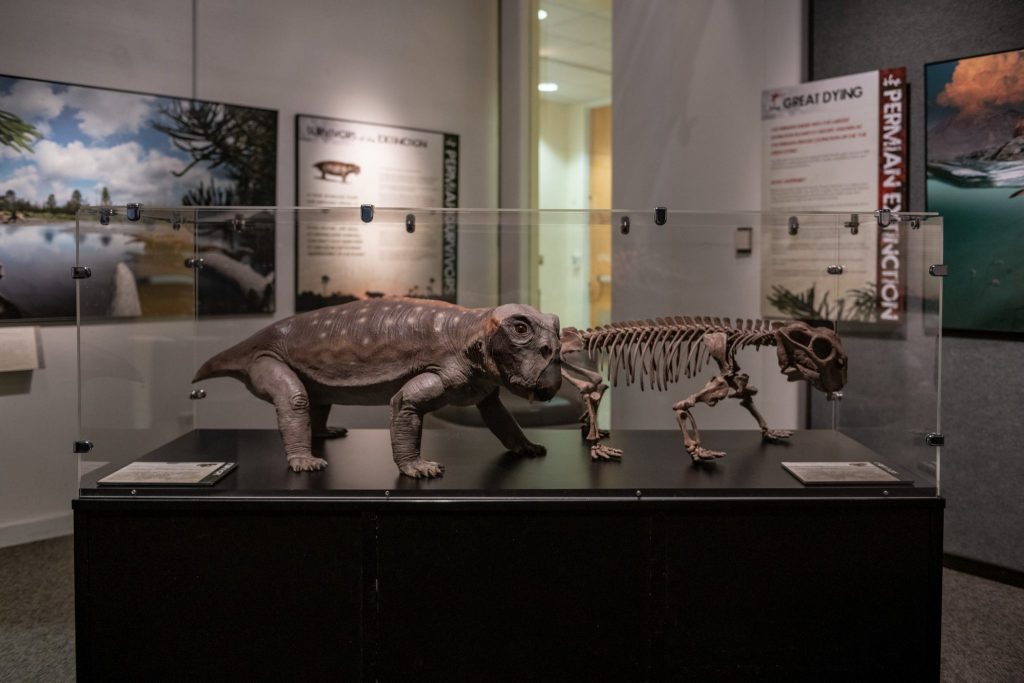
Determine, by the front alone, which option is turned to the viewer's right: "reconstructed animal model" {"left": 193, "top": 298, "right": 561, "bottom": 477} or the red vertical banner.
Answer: the reconstructed animal model

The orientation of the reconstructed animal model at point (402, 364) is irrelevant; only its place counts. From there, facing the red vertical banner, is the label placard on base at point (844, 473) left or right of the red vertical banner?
right

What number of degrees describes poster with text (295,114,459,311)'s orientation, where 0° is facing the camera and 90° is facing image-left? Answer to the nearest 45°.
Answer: approximately 315°

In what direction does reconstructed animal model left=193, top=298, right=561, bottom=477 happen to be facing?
to the viewer's right

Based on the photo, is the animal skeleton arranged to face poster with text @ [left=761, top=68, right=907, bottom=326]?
no

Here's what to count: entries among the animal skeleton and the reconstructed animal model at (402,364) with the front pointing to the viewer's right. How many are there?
2

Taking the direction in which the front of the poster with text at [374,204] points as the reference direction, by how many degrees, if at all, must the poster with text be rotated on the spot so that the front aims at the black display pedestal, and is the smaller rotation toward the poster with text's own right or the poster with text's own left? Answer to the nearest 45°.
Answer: approximately 45° to the poster with text's own right

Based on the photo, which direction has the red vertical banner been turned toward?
toward the camera

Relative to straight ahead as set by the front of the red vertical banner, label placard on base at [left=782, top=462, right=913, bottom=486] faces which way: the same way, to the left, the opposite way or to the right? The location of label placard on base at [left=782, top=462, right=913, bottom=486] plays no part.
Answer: the same way

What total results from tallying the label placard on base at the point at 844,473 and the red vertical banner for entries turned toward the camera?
2

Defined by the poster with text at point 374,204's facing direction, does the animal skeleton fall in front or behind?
in front

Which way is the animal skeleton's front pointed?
to the viewer's right

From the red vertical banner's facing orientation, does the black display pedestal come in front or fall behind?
in front

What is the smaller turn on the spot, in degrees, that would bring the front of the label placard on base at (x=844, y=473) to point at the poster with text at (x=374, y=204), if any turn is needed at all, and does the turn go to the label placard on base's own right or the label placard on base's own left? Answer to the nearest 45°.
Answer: approximately 135° to the label placard on base's own right

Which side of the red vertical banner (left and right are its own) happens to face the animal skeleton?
front

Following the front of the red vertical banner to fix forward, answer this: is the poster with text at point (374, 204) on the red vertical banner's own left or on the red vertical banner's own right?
on the red vertical banner's own right

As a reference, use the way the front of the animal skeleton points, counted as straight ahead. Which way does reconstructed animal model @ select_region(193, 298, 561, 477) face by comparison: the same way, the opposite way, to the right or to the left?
the same way

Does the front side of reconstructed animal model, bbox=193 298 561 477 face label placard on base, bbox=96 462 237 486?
no

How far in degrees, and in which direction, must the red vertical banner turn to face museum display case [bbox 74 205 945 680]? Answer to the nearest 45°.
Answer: approximately 45° to its right

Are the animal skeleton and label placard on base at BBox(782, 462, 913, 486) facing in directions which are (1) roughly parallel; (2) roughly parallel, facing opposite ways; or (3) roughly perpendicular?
roughly perpendicular
